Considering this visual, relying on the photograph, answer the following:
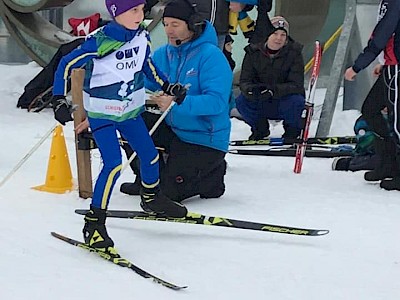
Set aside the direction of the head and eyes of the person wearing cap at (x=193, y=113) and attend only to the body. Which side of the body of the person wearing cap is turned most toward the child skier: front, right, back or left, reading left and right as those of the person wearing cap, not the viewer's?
front

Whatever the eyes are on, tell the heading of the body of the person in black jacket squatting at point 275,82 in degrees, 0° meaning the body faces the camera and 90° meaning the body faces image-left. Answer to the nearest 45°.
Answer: approximately 0°

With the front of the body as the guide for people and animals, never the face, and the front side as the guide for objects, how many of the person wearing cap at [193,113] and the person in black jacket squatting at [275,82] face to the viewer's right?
0

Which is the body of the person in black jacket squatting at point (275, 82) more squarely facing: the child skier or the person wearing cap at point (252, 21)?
the child skier

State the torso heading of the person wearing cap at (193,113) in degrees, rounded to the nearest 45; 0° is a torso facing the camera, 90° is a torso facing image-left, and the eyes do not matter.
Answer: approximately 45°

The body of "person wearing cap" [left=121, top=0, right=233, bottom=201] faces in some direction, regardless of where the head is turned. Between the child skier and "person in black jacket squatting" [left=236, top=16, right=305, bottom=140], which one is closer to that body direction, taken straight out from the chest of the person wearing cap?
the child skier

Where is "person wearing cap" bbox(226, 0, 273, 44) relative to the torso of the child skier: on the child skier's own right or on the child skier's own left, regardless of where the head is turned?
on the child skier's own left

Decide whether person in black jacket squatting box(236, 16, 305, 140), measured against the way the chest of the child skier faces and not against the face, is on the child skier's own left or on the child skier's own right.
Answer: on the child skier's own left

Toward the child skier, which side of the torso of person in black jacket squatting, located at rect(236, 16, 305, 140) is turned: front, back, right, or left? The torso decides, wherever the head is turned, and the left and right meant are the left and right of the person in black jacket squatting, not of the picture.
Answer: front

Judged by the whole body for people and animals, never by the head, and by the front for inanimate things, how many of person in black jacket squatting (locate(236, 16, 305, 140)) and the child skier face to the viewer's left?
0
